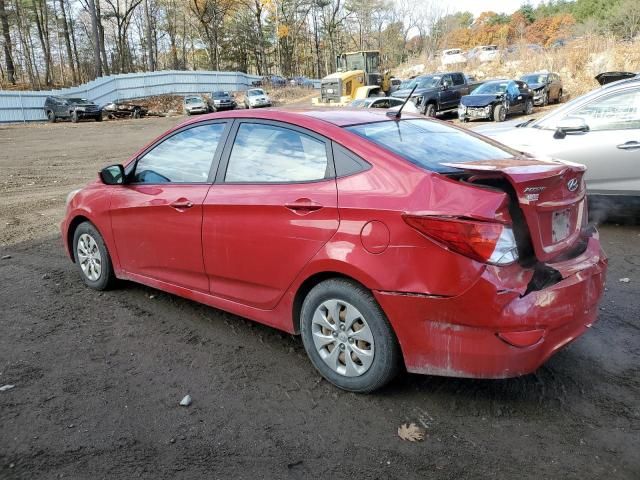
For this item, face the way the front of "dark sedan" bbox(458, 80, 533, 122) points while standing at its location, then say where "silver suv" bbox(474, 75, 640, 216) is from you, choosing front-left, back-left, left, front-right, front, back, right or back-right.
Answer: front-left

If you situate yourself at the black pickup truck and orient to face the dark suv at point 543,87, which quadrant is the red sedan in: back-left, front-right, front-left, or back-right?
back-right

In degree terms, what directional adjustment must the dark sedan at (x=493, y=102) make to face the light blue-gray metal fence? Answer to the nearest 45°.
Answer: approximately 90° to its right

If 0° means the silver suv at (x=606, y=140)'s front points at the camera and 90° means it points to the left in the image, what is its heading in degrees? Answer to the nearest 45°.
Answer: approximately 90°

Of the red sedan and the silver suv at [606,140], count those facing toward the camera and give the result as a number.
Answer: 0

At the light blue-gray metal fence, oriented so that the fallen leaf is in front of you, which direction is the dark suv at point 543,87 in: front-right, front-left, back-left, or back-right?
front-left

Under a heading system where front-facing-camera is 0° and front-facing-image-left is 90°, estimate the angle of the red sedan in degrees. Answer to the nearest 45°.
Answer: approximately 135°

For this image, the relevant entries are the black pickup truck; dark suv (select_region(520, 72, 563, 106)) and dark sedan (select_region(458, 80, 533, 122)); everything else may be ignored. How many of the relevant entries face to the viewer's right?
0

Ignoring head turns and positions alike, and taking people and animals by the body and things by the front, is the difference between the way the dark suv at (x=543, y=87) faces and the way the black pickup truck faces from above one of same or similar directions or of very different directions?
same or similar directions

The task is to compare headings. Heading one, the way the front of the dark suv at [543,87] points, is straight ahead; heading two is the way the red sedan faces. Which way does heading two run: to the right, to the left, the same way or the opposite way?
to the right

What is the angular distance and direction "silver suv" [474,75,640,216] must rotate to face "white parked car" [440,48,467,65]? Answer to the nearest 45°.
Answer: approximately 90° to its right

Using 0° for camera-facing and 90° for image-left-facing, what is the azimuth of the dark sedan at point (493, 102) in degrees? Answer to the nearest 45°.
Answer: approximately 45°

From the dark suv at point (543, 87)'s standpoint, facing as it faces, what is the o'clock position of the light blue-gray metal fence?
The light blue-gray metal fence is roughly at 2 o'clock from the dark suv.

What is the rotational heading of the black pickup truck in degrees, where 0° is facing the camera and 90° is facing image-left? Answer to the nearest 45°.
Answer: approximately 45°
